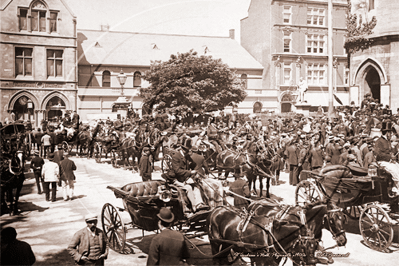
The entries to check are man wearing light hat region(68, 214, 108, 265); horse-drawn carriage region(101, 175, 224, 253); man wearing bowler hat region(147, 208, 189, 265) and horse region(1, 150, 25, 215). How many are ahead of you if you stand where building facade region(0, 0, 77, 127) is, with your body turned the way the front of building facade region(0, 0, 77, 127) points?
4

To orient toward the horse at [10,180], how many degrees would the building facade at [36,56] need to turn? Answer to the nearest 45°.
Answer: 0° — it already faces it

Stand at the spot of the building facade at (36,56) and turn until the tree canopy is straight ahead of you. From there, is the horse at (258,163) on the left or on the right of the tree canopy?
right

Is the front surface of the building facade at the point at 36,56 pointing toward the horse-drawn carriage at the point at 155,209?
yes

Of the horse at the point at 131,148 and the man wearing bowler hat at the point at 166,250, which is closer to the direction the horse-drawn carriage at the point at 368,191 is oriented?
the man wearing bowler hat

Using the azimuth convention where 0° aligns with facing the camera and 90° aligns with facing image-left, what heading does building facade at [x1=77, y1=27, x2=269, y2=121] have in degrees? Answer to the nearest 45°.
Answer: approximately 0°

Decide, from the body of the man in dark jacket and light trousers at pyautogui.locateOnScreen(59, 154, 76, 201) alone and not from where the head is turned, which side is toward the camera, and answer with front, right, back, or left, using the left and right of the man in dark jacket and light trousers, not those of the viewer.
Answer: back

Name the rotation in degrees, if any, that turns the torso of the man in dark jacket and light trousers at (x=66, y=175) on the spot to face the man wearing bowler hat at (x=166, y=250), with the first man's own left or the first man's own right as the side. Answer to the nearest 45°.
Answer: approximately 180°

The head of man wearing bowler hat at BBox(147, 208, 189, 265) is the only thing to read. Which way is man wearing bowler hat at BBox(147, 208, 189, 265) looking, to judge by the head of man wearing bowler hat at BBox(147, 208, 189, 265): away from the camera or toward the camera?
away from the camera
